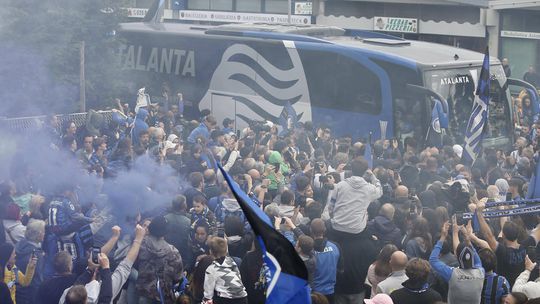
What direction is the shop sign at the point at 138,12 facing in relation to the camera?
toward the camera

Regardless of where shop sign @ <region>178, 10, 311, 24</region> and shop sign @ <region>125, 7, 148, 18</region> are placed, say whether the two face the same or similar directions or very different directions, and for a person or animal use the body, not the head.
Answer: same or similar directions

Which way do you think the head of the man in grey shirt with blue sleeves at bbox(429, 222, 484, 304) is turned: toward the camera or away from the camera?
away from the camera

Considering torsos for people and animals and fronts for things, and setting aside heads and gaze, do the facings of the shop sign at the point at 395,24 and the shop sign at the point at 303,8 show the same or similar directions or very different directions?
same or similar directions

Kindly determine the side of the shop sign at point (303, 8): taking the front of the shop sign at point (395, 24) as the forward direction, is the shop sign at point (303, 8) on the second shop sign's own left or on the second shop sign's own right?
on the second shop sign's own right

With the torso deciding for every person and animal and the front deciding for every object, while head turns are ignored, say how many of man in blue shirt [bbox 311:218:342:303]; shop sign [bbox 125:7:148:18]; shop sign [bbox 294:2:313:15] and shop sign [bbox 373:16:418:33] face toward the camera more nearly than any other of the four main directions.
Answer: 3

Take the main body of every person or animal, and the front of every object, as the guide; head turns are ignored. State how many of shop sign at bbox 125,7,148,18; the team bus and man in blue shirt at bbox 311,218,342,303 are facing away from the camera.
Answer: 1

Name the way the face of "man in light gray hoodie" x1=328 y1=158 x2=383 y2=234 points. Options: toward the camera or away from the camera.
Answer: away from the camera

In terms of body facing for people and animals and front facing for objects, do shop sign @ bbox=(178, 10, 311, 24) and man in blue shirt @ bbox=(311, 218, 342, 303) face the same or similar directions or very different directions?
very different directions

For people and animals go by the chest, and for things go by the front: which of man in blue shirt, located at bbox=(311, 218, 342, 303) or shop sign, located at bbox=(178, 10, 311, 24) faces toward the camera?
the shop sign

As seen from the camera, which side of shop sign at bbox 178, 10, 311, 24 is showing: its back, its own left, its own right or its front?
front

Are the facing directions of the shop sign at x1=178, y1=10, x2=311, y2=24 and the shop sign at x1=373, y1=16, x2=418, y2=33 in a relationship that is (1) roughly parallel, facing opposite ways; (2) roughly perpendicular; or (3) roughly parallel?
roughly parallel

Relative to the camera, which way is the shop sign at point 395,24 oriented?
toward the camera

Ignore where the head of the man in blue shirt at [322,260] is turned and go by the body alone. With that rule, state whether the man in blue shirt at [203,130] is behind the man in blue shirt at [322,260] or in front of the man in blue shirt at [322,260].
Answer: in front
